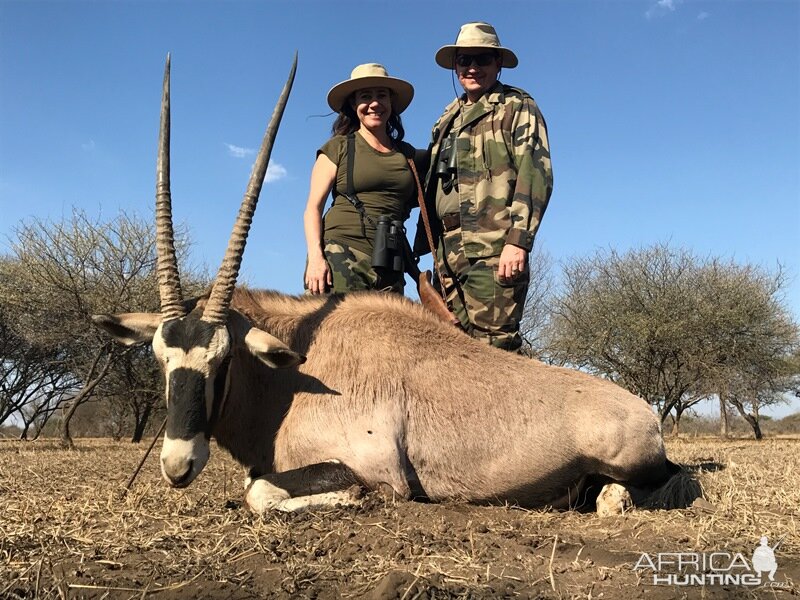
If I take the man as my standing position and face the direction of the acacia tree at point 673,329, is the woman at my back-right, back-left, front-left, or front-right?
back-left

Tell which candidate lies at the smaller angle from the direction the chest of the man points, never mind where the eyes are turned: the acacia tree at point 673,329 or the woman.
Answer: the woman

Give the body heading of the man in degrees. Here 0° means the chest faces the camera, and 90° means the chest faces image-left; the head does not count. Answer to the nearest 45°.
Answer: approximately 45°

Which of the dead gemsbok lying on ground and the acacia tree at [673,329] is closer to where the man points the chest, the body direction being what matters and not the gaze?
the dead gemsbok lying on ground

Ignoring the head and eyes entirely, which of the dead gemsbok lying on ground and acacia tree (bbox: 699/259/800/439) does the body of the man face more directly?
the dead gemsbok lying on ground

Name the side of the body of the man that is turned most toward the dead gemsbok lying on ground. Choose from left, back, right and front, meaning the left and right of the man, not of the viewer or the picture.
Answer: front
